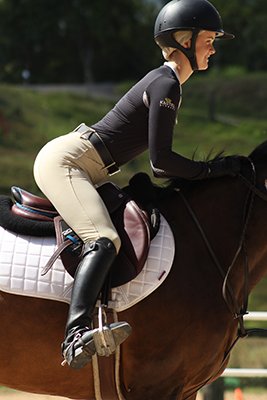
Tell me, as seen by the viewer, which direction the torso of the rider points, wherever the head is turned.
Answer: to the viewer's right

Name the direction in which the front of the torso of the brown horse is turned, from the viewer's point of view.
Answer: to the viewer's right

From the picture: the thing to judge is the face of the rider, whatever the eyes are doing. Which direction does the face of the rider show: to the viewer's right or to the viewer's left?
to the viewer's right
